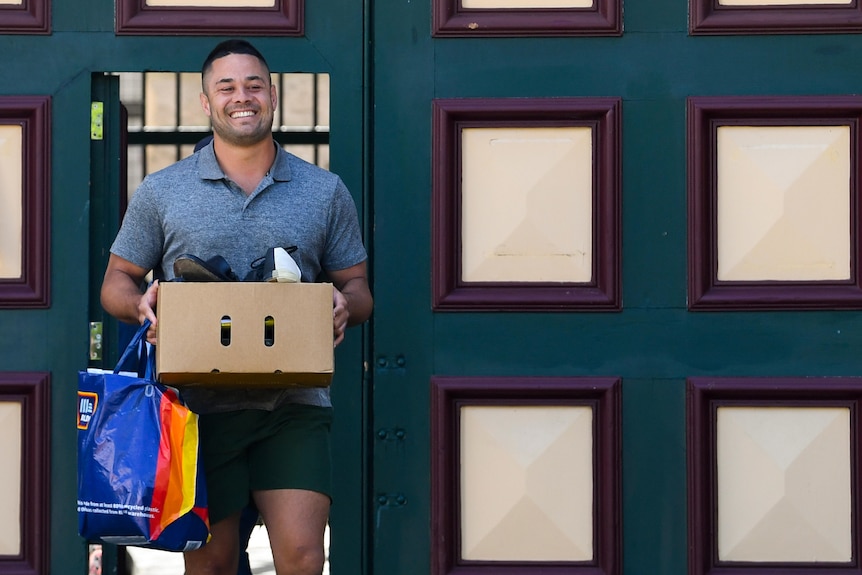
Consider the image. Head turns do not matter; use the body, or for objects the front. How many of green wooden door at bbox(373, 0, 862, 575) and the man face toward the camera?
2

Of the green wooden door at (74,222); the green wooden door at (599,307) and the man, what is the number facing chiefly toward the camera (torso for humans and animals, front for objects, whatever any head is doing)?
3

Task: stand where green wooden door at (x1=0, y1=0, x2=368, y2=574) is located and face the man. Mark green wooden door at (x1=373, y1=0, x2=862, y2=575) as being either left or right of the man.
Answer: left

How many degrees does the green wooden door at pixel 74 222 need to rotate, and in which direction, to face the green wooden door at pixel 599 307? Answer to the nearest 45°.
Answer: approximately 90° to its left

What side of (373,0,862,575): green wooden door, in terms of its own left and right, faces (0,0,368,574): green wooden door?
right

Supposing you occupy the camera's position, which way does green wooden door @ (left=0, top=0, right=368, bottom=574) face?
facing the viewer

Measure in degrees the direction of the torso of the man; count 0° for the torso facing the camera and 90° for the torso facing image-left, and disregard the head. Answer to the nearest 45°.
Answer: approximately 0°

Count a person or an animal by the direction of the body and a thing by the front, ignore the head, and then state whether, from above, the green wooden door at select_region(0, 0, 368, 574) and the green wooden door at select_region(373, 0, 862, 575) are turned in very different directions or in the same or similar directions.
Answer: same or similar directions

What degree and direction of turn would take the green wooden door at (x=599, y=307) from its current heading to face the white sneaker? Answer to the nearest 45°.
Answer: approximately 45° to its right

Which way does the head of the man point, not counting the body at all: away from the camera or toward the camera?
toward the camera
